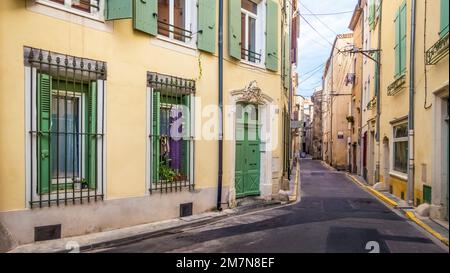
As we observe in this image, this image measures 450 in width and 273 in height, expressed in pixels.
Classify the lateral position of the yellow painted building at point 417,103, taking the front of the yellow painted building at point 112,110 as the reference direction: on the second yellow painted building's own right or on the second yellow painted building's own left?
on the second yellow painted building's own left

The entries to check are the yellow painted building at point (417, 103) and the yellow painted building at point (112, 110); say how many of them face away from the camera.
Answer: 0

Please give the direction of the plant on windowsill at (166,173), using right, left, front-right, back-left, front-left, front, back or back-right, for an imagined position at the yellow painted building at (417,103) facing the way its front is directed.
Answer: front

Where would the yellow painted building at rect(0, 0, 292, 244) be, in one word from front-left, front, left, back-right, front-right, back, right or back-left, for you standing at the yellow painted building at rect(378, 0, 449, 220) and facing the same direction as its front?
front

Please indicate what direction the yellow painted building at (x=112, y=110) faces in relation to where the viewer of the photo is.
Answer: facing the viewer and to the right of the viewer

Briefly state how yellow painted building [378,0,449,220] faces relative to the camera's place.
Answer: facing the viewer and to the left of the viewer
